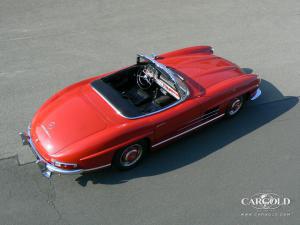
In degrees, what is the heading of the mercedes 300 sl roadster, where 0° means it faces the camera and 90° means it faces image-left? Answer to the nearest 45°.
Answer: approximately 225°
